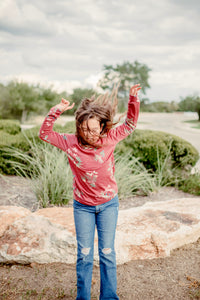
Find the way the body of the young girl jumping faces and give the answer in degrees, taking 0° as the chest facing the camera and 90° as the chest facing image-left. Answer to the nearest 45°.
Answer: approximately 0°

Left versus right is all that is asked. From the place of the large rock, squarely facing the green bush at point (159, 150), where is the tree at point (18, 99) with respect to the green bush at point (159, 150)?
left

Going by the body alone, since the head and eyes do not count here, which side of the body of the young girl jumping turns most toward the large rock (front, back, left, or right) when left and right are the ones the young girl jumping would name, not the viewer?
back

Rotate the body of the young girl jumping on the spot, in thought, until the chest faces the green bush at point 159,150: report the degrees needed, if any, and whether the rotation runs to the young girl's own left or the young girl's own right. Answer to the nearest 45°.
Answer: approximately 180°

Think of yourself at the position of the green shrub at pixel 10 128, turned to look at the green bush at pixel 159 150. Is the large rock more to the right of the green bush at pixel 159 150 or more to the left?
right

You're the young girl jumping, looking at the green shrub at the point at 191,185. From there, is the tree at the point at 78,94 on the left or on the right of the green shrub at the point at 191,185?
left

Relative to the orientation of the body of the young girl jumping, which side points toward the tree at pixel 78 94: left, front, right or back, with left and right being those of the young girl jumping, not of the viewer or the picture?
back

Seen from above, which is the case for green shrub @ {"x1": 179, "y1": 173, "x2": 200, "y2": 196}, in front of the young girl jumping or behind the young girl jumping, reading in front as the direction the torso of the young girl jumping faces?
behind

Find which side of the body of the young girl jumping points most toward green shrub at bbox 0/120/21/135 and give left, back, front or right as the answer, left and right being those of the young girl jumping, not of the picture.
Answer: back

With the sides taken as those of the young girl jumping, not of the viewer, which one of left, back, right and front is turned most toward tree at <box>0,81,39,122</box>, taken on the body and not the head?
back
